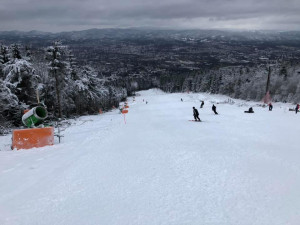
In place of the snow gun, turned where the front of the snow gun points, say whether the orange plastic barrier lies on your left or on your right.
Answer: on your right

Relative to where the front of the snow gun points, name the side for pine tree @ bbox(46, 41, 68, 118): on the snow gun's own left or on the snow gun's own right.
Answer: on the snow gun's own left
